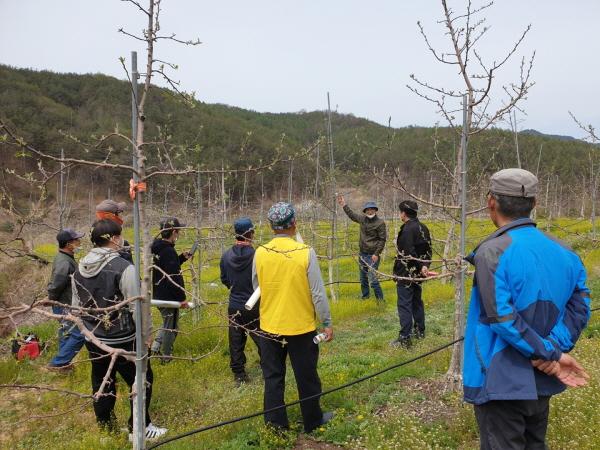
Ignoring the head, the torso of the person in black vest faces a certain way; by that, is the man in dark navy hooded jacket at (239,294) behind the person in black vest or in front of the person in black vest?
in front

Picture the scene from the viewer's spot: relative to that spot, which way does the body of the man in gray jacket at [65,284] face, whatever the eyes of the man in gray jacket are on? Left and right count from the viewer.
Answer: facing to the right of the viewer

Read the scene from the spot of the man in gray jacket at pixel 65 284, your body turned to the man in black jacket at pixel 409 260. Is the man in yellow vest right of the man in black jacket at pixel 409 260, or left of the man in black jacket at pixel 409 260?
right

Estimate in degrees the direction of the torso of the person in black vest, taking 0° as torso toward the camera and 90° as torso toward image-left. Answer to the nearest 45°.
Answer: approximately 225°

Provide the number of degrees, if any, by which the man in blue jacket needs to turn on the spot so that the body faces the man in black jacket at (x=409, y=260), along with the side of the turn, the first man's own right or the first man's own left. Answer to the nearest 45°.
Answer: approximately 45° to the first man's own right

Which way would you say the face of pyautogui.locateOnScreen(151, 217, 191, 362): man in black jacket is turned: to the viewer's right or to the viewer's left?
to the viewer's right

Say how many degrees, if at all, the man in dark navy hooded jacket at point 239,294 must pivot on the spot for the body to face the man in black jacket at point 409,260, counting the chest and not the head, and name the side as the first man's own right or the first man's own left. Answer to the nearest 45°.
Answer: approximately 45° to the first man's own right

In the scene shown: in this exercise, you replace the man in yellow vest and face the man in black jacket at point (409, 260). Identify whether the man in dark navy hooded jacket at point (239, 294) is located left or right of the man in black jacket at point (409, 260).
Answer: left

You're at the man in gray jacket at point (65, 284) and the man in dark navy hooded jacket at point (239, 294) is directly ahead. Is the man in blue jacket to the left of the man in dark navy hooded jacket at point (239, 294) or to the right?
right

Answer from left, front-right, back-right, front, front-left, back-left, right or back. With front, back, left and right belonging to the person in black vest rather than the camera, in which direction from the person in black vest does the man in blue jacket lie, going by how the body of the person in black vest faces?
right

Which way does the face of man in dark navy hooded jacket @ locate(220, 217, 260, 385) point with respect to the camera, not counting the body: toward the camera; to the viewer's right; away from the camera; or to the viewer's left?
away from the camera

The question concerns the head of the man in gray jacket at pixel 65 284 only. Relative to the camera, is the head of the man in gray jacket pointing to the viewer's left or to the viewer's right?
to the viewer's right

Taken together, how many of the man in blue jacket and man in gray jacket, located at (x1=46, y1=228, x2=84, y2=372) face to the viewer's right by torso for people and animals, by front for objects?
1

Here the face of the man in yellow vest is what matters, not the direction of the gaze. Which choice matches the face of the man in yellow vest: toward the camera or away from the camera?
away from the camera

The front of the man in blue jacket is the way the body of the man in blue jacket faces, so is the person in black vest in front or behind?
in front
